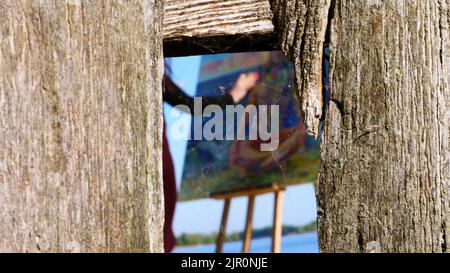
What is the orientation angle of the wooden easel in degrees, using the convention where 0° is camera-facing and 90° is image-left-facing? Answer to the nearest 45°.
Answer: approximately 45°
